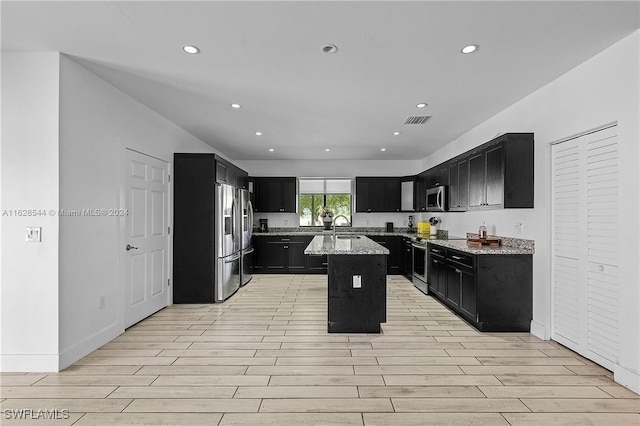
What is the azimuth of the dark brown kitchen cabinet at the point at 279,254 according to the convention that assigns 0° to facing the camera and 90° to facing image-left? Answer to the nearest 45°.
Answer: approximately 0°

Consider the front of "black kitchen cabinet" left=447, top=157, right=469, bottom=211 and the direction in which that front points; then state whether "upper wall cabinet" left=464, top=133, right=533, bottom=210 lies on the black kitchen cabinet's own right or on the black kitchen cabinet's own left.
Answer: on the black kitchen cabinet's own left

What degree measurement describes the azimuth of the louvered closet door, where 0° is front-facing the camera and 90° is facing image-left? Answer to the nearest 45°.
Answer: approximately 45°

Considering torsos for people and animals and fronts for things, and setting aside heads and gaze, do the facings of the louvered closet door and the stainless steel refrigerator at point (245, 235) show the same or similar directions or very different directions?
very different directions

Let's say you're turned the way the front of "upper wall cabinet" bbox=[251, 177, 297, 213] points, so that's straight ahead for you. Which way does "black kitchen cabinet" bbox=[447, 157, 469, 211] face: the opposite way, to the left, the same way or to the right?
to the right

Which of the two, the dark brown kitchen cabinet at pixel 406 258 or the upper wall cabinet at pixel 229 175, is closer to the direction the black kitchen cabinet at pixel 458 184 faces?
the upper wall cabinet

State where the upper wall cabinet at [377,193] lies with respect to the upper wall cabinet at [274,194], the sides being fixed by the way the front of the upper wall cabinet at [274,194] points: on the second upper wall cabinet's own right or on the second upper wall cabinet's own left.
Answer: on the second upper wall cabinet's own left

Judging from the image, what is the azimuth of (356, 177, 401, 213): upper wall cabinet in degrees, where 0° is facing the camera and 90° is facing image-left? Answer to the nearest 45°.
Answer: approximately 0°

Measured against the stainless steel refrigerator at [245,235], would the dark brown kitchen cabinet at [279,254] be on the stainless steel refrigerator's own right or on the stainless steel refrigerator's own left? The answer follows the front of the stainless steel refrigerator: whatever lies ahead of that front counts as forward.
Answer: on the stainless steel refrigerator's own left

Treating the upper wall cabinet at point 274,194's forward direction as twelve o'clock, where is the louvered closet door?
The louvered closet door is roughly at 11 o'clock from the upper wall cabinet.

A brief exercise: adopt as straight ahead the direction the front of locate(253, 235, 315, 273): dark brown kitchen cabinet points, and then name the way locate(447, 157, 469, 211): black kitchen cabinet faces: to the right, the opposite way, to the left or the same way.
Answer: to the right

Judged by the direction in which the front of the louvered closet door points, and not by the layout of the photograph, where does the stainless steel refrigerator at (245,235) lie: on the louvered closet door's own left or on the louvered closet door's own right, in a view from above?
on the louvered closet door's own right
